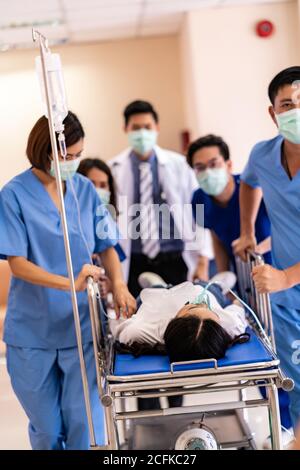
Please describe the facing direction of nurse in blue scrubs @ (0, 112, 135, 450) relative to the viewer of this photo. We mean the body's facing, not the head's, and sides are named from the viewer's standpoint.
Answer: facing the viewer and to the right of the viewer

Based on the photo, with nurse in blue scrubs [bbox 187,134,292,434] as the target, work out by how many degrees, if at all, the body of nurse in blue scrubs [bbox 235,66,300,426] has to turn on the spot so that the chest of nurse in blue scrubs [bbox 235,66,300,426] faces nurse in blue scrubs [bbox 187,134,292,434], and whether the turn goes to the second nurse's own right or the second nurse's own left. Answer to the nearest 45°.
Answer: approximately 135° to the second nurse's own right

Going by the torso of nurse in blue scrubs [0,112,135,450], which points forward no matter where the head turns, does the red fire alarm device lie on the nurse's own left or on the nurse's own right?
on the nurse's own left

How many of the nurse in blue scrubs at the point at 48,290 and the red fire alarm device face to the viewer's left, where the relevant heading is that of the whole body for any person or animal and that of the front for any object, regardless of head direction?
0

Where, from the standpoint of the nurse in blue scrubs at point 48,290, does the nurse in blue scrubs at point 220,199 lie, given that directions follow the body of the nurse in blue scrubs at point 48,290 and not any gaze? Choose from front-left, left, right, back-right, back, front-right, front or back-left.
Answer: left

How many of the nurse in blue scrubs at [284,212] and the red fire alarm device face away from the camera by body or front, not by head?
0

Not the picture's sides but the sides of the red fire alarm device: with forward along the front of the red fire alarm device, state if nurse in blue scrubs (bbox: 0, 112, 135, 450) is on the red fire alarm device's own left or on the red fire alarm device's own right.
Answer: on the red fire alarm device's own right
